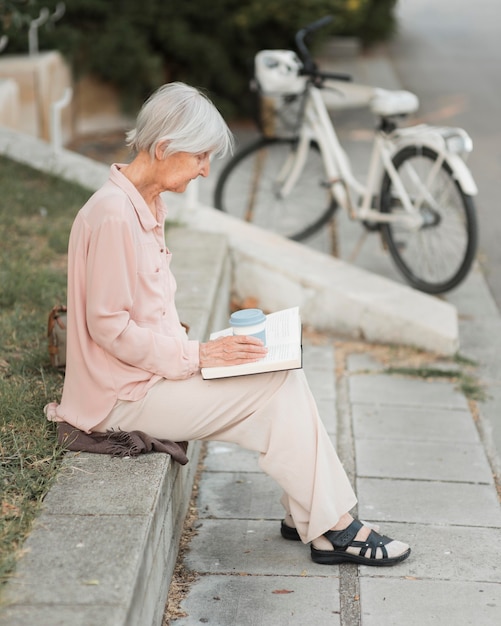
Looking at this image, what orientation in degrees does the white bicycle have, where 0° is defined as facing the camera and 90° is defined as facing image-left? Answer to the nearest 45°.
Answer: approximately 135°

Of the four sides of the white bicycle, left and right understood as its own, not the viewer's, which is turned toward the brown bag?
left

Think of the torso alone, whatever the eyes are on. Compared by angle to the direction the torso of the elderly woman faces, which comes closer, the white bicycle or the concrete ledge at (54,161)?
the white bicycle

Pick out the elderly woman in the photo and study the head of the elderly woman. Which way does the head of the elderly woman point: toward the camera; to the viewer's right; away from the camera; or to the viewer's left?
to the viewer's right

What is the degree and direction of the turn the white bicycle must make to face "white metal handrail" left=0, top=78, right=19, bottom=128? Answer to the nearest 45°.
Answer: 0° — it already faces it

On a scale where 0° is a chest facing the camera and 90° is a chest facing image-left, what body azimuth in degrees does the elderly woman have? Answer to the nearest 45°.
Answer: approximately 270°

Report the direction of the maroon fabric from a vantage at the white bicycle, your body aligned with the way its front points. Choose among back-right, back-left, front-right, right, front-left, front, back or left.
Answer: back-left

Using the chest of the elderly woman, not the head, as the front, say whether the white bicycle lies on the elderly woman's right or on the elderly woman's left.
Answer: on the elderly woman's left

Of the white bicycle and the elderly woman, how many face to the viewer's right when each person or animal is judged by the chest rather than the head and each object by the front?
1
